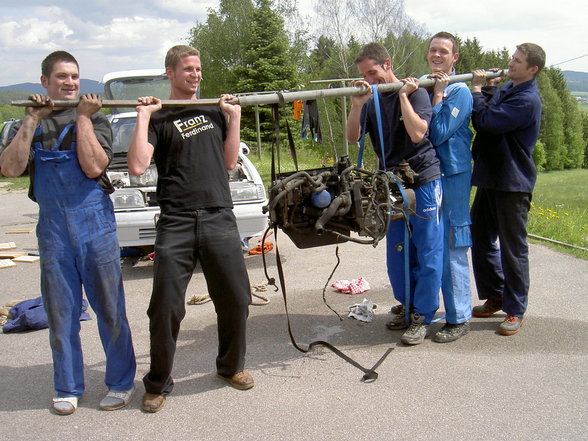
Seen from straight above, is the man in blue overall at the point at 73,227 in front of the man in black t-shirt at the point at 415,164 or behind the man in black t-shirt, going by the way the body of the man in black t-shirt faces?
in front

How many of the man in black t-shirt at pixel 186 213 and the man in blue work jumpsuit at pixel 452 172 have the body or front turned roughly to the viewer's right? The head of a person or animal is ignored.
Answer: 0

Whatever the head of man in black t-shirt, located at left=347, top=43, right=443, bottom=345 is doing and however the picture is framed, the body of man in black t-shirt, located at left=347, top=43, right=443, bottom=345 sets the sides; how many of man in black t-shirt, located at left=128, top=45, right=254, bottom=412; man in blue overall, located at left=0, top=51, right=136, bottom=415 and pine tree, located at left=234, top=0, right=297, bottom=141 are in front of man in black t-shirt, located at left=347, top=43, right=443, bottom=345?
2

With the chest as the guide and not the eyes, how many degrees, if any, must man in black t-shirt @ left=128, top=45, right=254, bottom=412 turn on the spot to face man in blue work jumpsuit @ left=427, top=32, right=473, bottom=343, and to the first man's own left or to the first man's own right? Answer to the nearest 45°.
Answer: approximately 90° to the first man's own left

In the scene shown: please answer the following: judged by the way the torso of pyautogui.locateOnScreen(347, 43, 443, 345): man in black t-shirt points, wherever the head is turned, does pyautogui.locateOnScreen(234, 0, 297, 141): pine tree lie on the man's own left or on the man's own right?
on the man's own right

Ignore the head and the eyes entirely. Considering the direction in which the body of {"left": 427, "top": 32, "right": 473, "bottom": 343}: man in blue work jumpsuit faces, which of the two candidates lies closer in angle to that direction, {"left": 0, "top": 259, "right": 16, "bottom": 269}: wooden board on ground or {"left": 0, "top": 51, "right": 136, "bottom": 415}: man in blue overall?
the man in blue overall

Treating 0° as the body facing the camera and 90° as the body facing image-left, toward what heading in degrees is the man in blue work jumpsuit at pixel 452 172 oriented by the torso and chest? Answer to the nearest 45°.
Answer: approximately 45°

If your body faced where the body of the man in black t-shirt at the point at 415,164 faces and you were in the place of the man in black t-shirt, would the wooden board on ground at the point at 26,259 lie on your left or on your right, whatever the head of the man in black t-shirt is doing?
on your right
